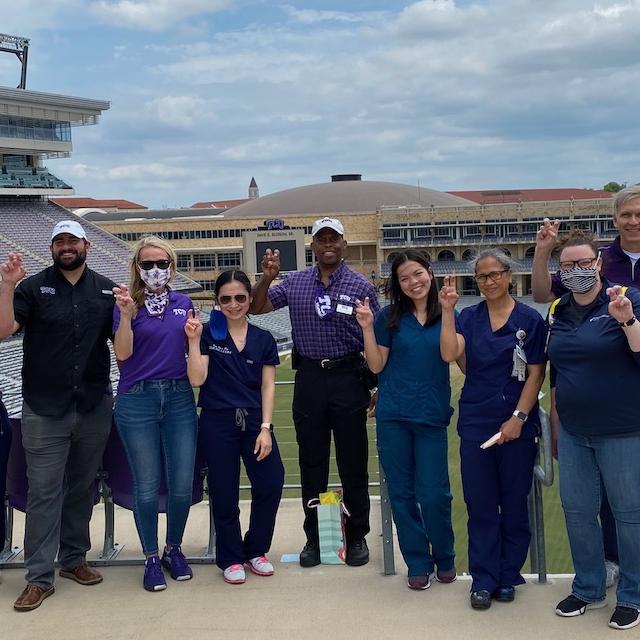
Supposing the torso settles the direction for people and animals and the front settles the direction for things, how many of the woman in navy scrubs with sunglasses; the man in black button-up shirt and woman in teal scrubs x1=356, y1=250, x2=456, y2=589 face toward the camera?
3

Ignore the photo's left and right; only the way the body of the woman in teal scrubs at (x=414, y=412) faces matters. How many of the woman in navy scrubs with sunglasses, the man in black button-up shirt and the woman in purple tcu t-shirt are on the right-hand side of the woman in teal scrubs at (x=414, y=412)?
3

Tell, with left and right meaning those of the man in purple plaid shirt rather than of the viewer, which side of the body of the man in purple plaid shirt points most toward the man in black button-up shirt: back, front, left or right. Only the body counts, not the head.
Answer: right

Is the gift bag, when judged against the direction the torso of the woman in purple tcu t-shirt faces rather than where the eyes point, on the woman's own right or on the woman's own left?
on the woman's own left

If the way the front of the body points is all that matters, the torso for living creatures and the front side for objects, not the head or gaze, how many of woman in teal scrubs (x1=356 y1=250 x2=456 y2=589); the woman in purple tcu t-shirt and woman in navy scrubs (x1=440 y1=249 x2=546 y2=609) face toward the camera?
3

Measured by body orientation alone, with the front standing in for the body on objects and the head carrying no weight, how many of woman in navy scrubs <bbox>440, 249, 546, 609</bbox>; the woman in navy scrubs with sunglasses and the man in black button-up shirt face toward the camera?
3

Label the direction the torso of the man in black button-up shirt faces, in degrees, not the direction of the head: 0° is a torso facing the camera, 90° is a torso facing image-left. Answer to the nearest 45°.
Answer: approximately 0°

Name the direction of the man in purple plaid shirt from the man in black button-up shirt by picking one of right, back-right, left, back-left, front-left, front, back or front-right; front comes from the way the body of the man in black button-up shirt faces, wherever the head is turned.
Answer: left

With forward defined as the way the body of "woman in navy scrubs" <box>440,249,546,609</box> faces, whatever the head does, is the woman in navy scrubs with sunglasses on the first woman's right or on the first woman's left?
on the first woman's right

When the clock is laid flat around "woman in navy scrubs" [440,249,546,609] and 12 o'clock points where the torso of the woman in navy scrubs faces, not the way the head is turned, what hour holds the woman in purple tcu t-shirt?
The woman in purple tcu t-shirt is roughly at 3 o'clock from the woman in navy scrubs.

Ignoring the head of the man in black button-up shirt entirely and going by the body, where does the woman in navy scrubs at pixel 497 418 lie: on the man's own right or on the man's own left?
on the man's own left

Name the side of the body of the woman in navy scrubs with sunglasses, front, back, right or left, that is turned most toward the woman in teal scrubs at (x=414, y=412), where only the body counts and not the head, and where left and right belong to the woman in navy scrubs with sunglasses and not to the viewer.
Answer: left
